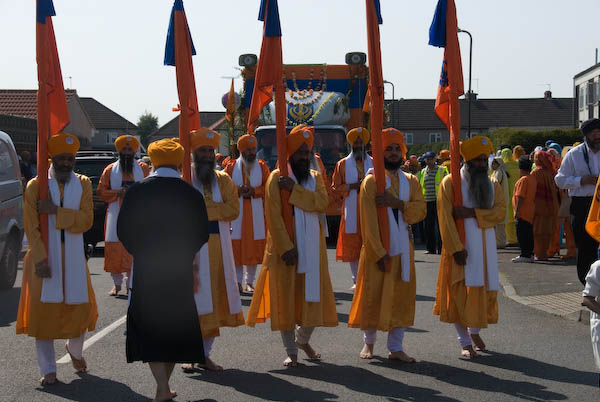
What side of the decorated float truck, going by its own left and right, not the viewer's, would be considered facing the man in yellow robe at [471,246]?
front

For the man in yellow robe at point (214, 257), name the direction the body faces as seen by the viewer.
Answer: toward the camera

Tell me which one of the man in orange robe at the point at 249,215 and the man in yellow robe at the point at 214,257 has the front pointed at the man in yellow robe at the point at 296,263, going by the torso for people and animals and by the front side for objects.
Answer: the man in orange robe at the point at 249,215

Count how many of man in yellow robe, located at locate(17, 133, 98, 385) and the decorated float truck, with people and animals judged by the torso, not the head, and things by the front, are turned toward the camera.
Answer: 2

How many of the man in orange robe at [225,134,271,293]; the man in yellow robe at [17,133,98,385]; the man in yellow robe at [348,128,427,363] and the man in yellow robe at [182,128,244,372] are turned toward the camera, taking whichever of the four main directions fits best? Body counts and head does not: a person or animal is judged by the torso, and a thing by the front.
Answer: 4

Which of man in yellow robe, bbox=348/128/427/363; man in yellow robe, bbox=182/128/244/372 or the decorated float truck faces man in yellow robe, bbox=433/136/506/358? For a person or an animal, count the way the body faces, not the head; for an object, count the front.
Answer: the decorated float truck

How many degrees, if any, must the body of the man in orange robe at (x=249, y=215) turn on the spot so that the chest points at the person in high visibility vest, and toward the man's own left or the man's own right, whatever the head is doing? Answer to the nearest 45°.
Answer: approximately 135° to the man's own left

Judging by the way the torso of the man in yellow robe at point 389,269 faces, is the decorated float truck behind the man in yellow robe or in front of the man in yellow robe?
behind

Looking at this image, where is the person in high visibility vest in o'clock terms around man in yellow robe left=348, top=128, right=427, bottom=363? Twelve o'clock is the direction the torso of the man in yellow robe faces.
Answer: The person in high visibility vest is roughly at 6 o'clock from the man in yellow robe.

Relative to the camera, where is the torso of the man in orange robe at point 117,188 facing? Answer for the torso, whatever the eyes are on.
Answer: toward the camera

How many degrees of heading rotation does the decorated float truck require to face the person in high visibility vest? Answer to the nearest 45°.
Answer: approximately 90° to its left

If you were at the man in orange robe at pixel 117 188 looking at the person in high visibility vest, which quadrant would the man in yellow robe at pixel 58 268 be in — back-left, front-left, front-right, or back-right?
back-right
